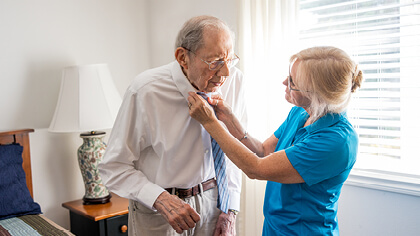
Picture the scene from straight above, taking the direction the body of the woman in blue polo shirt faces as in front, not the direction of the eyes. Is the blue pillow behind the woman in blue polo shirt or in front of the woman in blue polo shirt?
in front

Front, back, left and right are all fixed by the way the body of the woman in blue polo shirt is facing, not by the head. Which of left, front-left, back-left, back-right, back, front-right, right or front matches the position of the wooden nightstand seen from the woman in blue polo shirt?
front-right

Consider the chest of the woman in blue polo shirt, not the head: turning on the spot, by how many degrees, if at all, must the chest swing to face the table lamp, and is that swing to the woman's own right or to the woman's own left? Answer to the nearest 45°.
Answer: approximately 45° to the woman's own right

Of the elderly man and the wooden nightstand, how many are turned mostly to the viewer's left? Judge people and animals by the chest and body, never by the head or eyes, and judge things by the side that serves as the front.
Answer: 0

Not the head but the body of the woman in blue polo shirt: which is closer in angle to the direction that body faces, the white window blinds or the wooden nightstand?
the wooden nightstand

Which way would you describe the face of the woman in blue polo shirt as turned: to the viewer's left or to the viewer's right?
to the viewer's left

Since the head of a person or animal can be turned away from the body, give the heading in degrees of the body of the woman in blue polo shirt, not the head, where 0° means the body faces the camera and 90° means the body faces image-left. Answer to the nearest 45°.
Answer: approximately 90°

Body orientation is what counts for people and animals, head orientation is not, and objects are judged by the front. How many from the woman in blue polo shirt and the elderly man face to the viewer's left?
1

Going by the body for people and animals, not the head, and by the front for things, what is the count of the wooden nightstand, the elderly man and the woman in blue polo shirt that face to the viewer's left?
1

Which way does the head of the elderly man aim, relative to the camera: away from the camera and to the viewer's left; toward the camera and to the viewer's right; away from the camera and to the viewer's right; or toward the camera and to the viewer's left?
toward the camera and to the viewer's right

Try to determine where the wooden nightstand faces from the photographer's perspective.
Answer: facing the viewer and to the right of the viewer
